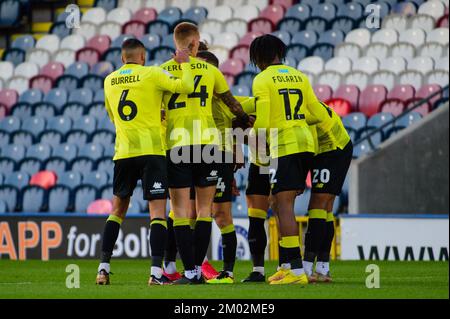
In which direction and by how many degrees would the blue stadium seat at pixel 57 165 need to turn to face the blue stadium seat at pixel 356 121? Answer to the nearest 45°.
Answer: approximately 45° to its left

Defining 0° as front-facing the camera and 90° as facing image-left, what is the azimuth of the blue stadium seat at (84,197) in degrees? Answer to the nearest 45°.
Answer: approximately 0°

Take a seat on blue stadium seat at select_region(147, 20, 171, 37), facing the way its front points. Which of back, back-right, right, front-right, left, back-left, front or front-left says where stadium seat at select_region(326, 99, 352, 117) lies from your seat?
front-left

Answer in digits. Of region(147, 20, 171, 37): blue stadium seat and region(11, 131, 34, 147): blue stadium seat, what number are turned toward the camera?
2

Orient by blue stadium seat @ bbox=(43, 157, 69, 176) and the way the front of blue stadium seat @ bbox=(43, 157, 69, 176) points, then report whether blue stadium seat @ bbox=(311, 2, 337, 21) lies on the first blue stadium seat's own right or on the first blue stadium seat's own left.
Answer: on the first blue stadium seat's own left

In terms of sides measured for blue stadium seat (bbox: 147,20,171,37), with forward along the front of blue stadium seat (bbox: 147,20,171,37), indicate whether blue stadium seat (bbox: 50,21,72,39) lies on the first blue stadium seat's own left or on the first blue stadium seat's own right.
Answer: on the first blue stadium seat's own right

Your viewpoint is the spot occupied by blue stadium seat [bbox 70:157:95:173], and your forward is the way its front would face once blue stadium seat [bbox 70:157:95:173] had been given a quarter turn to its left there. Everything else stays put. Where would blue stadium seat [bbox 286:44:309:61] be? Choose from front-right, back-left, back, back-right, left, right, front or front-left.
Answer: front

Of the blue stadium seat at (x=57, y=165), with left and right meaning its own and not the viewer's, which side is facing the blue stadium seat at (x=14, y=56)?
back

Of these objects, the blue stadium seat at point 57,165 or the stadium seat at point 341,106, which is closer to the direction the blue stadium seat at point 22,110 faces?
the blue stadium seat

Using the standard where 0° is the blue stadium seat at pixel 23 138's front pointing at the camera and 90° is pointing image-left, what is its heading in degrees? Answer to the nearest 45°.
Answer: approximately 0°

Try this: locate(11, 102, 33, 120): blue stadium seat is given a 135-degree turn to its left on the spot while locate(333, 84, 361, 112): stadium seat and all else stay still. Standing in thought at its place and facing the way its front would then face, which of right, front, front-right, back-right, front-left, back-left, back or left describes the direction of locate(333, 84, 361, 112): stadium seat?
right

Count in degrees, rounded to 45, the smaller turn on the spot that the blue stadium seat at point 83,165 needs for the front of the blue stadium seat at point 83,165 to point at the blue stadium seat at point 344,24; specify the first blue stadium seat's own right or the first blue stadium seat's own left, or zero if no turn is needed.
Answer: approximately 90° to the first blue stadium seat's own left
